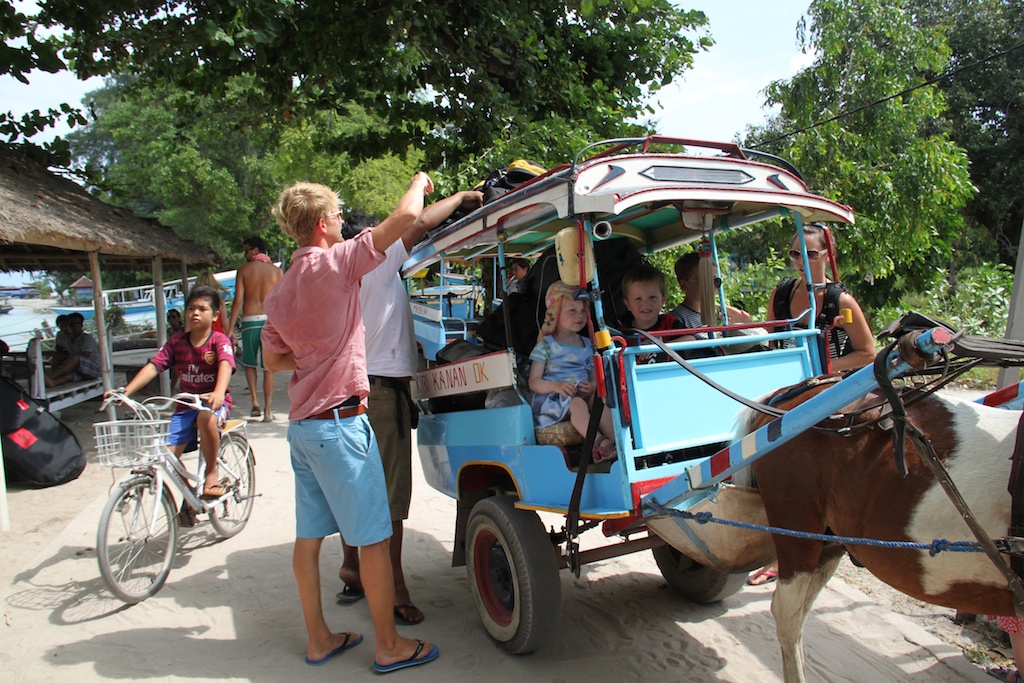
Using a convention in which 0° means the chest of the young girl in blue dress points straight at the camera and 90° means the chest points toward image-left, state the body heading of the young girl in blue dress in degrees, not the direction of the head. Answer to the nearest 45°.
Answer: approximately 315°

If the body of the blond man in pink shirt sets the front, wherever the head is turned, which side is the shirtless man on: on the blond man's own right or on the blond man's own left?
on the blond man's own left

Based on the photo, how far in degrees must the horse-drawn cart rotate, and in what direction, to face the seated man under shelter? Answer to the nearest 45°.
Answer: approximately 180°

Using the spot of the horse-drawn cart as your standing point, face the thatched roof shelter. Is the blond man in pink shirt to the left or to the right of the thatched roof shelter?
left

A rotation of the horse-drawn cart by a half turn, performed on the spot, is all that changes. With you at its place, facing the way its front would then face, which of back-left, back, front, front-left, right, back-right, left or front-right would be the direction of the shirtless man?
front

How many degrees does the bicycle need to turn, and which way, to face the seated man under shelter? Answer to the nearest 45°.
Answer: approximately 135° to its right

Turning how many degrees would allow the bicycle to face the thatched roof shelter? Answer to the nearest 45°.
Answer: approximately 135° to its right

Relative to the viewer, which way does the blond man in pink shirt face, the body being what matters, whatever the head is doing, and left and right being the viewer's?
facing away from the viewer and to the right of the viewer

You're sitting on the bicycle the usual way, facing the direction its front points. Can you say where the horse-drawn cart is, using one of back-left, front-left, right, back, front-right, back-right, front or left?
left

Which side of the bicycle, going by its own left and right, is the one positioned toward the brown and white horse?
left
